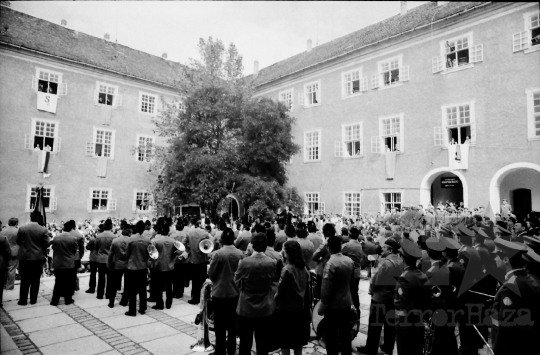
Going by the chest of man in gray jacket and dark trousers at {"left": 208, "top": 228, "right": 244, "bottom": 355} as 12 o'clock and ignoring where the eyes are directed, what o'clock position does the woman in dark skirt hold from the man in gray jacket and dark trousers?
The woman in dark skirt is roughly at 4 o'clock from the man in gray jacket and dark trousers.

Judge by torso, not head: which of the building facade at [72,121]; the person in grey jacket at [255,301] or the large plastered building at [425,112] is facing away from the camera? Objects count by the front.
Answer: the person in grey jacket

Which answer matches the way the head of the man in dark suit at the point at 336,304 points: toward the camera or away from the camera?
away from the camera

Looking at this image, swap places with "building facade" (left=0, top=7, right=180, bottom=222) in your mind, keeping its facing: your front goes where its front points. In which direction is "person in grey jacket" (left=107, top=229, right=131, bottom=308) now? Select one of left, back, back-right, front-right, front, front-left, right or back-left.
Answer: front-right

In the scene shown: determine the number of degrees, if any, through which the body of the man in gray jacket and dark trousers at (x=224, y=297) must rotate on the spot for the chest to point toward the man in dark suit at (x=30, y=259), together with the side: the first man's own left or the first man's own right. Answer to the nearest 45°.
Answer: approximately 45° to the first man's own left

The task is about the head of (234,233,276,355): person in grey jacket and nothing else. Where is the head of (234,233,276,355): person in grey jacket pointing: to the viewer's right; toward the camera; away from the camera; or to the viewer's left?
away from the camera

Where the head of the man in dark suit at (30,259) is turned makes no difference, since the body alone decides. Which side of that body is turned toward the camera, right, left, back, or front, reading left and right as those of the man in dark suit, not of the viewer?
back

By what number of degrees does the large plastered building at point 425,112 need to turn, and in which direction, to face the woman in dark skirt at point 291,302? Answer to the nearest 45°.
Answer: approximately 45° to its left

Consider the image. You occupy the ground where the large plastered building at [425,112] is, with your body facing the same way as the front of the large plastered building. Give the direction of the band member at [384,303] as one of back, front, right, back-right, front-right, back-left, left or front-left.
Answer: front-left

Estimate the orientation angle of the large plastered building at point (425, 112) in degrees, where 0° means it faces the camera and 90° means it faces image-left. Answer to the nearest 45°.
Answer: approximately 45°

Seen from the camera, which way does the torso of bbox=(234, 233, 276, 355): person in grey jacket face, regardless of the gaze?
away from the camera

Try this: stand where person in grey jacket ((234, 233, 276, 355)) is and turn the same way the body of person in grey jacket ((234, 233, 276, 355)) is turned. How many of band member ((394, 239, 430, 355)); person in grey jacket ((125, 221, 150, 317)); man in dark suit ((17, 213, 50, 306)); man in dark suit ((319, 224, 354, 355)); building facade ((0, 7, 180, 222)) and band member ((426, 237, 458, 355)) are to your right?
3

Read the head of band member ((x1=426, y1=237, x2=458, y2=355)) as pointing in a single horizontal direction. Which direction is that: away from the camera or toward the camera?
away from the camera

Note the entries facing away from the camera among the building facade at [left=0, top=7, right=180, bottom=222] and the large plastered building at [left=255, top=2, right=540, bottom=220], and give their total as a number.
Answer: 0

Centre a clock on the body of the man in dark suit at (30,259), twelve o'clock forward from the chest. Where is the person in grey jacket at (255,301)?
the person in grey jacket at (255,301) is roughly at 5 o'clock from the man in dark suit at (30,259).

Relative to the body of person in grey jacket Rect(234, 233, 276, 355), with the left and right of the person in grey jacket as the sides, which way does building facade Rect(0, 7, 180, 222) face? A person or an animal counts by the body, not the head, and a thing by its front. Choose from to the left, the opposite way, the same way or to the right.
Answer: to the right

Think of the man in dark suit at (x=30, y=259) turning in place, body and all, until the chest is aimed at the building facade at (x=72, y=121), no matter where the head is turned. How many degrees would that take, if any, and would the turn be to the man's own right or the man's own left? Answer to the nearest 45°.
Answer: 0° — they already face it

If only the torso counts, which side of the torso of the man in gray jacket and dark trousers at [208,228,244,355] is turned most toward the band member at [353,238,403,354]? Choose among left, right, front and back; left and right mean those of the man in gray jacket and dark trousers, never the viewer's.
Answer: right

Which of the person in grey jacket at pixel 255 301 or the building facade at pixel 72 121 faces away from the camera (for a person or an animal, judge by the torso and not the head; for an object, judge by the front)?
the person in grey jacket

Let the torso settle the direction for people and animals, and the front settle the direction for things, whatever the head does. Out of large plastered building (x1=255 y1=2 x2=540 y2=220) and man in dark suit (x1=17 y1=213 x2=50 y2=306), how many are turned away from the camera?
1
